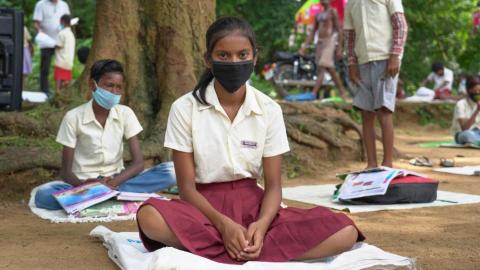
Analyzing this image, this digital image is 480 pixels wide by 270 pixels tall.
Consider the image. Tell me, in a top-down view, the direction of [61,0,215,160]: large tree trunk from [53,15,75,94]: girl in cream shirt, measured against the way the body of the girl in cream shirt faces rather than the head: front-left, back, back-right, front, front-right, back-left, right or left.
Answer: left

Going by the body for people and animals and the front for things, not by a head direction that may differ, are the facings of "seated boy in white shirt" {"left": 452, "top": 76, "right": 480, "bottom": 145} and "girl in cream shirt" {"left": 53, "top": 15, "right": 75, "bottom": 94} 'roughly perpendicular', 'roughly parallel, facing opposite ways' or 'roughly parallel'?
roughly perpendicular

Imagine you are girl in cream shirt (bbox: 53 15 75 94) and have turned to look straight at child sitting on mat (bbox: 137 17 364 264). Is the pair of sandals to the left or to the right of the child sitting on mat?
left

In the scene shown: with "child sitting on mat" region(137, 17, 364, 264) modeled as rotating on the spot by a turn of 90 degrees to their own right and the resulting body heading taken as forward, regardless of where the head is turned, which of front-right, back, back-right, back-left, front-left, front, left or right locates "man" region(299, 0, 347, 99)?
right

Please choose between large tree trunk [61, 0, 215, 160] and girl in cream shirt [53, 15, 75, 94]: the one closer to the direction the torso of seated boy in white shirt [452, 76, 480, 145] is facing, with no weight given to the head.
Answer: the large tree trunk

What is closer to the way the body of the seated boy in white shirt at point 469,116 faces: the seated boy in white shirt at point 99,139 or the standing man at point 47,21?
the seated boy in white shirt

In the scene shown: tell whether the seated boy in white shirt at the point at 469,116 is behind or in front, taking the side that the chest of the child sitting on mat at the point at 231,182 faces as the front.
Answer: behind

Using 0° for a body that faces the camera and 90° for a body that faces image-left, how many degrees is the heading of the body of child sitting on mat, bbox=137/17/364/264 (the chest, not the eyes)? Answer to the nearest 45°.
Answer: approximately 0°
